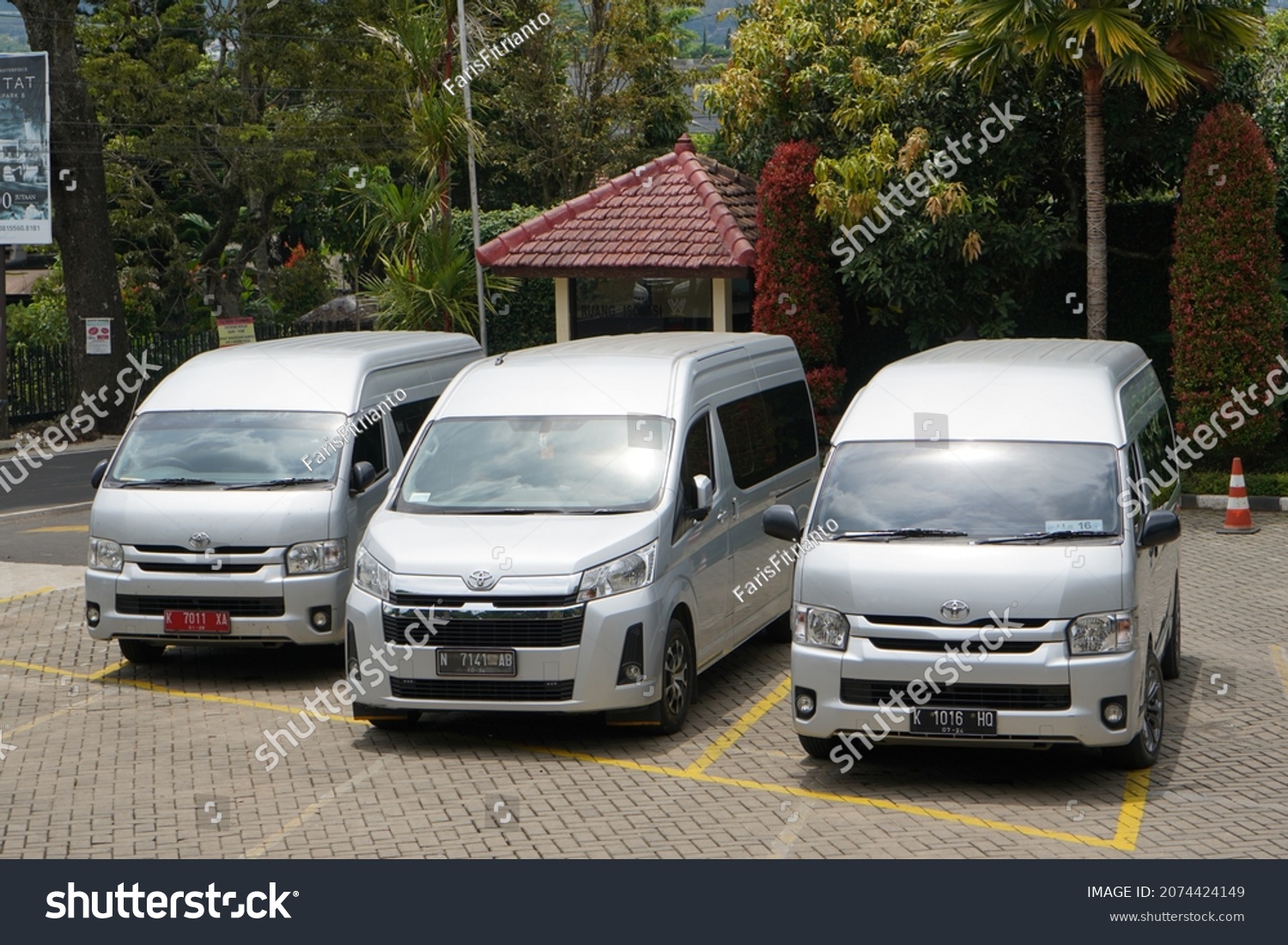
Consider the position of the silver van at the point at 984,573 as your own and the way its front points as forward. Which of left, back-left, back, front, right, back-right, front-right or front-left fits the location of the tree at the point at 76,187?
back-right

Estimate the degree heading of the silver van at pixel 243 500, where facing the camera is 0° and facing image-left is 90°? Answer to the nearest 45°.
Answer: approximately 45°

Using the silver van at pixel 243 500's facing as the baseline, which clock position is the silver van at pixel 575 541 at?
the silver van at pixel 575 541 is roughly at 9 o'clock from the silver van at pixel 243 500.

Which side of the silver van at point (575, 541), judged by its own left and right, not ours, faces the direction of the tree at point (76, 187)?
right

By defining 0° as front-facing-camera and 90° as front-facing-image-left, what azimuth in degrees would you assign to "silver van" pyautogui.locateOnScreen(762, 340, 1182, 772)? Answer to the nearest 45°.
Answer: approximately 0°

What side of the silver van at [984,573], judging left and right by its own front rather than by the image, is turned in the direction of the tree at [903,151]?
back

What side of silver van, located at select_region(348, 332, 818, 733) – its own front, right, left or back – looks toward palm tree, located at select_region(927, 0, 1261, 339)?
back

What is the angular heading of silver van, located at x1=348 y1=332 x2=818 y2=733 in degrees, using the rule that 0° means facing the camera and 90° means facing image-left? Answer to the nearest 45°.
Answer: approximately 45°

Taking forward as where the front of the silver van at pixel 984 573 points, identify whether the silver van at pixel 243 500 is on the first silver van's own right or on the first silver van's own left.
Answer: on the first silver van's own right

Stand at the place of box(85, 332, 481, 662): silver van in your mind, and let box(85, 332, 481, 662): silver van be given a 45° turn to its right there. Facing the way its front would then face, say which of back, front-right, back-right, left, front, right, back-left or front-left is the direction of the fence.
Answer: right

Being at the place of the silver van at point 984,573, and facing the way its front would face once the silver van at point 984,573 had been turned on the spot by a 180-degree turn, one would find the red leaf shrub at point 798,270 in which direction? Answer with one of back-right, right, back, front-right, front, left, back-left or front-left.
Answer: front
